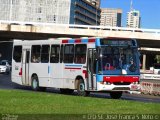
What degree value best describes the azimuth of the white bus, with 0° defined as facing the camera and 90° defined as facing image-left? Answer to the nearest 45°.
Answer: approximately 315°
